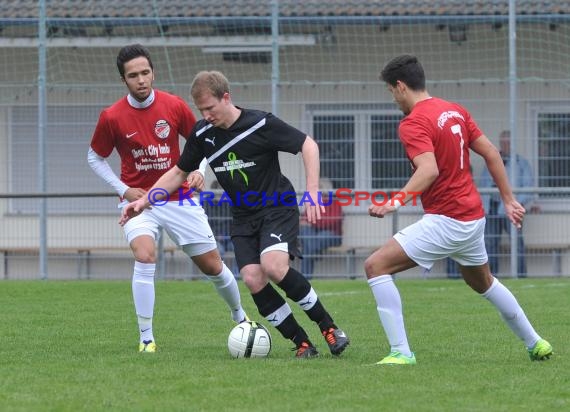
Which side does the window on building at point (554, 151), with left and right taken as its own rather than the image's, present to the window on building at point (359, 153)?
right

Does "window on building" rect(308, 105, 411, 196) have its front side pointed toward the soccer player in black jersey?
yes

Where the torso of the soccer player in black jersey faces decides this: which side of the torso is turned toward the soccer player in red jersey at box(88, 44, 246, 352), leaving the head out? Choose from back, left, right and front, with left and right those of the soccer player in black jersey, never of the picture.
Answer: right

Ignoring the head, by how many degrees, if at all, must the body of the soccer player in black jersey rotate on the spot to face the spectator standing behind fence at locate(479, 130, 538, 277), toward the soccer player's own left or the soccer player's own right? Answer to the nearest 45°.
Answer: approximately 180°

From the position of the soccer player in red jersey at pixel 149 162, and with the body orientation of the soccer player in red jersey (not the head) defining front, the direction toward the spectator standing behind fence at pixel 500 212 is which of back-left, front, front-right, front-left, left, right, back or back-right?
back-left

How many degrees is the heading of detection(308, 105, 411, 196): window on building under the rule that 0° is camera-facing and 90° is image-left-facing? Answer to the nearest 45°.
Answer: approximately 0°

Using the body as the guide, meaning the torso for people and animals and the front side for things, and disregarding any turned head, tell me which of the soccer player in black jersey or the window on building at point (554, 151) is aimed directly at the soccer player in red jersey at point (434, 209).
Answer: the window on building

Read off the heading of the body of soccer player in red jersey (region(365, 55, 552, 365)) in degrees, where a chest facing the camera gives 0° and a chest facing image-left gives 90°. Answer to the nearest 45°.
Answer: approximately 135°

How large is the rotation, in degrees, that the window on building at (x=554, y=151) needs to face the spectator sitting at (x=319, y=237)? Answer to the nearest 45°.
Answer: approximately 90° to its right
